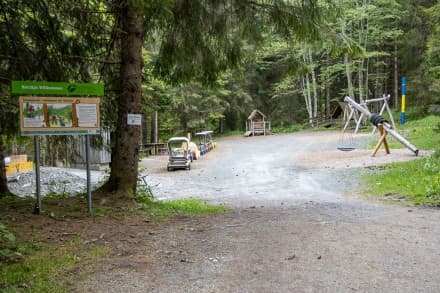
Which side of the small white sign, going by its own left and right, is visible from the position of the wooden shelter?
back

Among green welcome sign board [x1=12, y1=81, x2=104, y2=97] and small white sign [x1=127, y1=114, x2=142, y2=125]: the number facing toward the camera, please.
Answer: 2

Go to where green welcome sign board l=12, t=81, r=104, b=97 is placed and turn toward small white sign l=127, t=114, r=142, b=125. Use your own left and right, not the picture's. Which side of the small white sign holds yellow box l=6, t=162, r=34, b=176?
left

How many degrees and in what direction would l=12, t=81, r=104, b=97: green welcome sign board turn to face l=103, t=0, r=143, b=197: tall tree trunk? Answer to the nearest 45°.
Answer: approximately 135° to its left

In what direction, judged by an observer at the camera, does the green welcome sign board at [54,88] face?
facing the viewer

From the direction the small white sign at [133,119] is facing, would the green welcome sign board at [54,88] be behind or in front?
in front

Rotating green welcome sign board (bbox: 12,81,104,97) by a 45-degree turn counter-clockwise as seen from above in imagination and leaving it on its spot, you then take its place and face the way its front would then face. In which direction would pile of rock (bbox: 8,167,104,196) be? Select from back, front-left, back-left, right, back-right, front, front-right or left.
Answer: back-left

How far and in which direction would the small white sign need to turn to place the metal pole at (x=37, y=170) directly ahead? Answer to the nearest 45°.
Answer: approximately 45° to its right
